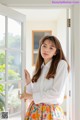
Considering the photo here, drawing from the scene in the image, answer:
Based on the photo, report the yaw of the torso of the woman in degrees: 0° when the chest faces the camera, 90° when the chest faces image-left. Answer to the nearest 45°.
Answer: approximately 45°
